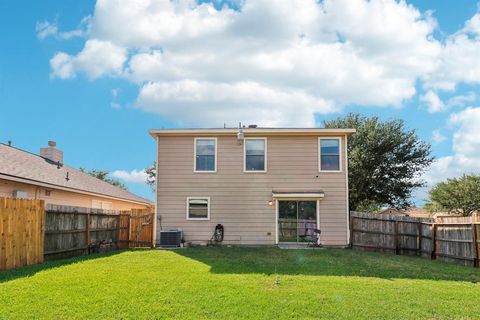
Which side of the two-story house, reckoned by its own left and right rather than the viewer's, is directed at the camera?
back

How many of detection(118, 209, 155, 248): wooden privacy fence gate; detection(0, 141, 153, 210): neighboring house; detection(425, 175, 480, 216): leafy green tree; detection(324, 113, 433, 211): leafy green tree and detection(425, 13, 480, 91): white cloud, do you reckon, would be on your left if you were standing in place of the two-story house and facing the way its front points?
2

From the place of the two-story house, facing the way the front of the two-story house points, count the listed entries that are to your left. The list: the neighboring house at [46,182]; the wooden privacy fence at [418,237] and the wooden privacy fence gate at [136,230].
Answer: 2

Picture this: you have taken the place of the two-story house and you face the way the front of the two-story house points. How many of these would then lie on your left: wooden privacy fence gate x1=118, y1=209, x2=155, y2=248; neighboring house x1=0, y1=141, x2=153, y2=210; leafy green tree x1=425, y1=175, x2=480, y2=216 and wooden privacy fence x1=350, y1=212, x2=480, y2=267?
2

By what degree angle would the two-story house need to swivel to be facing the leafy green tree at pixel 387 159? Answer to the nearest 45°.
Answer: approximately 45° to its right

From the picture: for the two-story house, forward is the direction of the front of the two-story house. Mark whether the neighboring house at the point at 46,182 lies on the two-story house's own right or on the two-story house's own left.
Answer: on the two-story house's own left

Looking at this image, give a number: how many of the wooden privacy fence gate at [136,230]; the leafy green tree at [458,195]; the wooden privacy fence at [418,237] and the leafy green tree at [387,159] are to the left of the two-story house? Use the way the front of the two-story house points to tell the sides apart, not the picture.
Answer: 1

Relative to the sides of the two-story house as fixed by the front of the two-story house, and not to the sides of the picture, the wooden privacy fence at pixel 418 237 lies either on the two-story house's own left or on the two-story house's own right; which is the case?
on the two-story house's own right

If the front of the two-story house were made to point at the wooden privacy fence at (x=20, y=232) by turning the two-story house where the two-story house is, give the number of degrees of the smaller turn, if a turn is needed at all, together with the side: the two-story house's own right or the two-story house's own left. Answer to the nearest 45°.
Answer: approximately 135° to the two-story house's own left
